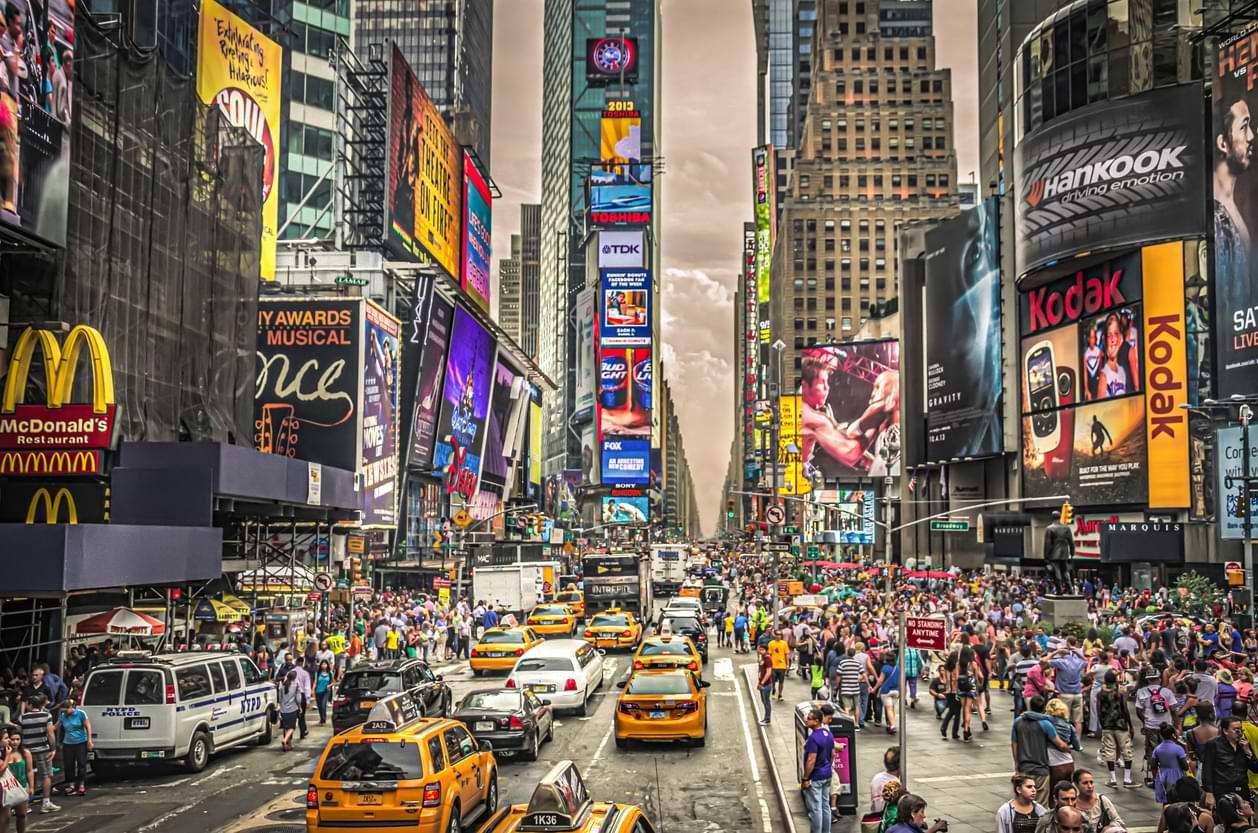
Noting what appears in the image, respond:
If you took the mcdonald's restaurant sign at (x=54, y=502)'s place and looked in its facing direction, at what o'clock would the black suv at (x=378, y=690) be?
The black suv is roughly at 11 o'clock from the mcdonald's restaurant sign.

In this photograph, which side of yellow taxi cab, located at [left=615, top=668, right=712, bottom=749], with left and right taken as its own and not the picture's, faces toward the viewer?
back

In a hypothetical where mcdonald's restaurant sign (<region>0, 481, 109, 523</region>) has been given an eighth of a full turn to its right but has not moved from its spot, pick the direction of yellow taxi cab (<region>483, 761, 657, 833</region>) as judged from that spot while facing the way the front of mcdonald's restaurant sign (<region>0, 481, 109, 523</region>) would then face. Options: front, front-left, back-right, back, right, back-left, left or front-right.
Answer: front-left

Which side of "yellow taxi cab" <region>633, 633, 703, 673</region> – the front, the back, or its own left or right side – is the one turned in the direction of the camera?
back

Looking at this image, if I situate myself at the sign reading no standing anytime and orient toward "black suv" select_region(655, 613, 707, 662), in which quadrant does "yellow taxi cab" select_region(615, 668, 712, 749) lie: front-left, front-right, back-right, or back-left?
front-left

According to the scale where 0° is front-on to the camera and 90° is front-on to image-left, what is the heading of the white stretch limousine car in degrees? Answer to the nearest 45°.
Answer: approximately 225°

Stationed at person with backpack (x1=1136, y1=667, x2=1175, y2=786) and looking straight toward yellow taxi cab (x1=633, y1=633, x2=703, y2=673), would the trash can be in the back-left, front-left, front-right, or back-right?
front-left

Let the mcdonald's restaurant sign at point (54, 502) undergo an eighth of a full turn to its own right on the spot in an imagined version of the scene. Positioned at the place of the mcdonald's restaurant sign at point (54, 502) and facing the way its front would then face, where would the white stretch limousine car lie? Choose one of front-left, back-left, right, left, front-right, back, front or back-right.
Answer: left

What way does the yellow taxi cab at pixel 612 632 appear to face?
away from the camera

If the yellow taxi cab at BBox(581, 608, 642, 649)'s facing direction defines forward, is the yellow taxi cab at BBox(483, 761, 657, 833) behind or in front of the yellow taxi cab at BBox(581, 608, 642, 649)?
behind

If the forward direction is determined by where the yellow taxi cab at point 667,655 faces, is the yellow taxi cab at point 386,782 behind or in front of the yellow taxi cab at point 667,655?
behind

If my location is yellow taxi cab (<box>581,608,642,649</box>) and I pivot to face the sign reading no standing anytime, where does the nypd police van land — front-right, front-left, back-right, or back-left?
front-right

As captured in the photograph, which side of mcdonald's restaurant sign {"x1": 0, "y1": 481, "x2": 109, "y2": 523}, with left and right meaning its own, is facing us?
front

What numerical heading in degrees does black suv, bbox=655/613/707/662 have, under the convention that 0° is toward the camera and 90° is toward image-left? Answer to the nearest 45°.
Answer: approximately 180°

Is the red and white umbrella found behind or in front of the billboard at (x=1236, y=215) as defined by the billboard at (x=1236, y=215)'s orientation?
in front

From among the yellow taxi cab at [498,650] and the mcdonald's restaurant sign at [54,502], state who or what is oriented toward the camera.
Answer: the mcdonald's restaurant sign

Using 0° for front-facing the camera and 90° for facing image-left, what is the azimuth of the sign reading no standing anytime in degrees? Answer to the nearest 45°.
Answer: approximately 0°
